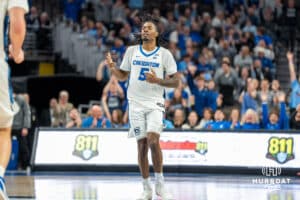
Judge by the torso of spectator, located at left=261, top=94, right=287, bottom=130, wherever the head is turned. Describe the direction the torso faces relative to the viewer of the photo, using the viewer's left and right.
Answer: facing the viewer

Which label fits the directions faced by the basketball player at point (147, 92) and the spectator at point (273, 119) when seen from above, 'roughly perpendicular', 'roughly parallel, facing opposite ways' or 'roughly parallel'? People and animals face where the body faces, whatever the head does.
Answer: roughly parallel

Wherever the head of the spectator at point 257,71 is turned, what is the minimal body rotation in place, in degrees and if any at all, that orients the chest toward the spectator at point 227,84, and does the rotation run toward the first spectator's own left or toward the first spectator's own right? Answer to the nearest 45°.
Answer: approximately 45° to the first spectator's own right

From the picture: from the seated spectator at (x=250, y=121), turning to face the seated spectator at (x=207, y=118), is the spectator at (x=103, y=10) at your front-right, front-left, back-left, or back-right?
front-right

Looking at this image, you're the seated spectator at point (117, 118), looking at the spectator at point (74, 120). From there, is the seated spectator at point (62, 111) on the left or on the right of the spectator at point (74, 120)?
right

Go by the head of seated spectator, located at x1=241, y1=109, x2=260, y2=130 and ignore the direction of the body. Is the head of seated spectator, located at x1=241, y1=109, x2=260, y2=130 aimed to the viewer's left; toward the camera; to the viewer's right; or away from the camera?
toward the camera

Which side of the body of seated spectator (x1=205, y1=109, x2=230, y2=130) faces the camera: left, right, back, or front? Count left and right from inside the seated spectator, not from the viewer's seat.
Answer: front

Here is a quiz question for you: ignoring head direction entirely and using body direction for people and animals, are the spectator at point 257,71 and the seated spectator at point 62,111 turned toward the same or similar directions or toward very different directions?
same or similar directions

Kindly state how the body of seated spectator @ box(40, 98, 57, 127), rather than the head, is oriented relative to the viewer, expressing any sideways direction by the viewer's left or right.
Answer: facing the viewer and to the right of the viewer

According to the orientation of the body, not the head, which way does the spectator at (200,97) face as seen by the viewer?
toward the camera

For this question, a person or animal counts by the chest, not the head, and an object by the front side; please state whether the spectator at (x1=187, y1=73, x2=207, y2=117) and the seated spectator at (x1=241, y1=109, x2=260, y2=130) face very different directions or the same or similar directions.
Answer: same or similar directions

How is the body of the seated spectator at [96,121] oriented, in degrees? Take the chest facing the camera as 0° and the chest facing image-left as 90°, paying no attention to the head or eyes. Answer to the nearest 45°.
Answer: approximately 0°

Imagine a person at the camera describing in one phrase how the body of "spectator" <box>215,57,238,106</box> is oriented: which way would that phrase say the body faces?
toward the camera
